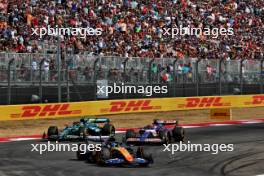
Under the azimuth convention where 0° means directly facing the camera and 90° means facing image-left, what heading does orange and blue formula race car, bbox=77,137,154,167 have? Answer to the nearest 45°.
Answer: approximately 315°

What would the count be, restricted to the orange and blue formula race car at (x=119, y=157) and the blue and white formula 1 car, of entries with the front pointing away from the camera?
0

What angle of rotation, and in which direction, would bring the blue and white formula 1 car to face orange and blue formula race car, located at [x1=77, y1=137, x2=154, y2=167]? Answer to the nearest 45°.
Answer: approximately 45° to its left

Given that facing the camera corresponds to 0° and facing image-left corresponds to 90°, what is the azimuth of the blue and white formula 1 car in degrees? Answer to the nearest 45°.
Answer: approximately 45°

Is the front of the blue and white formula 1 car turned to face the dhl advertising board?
no

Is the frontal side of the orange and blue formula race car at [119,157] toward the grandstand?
no

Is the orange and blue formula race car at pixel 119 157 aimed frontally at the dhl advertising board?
no
